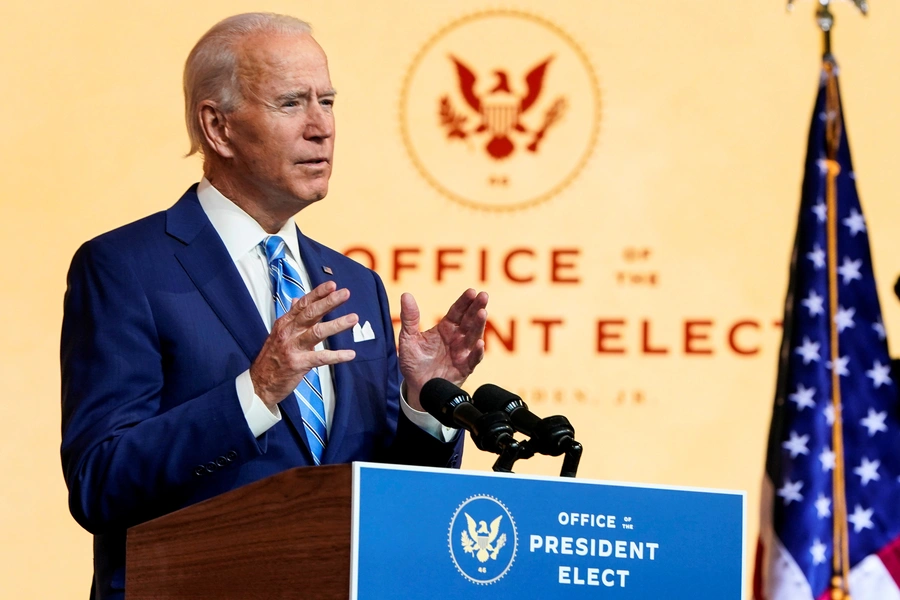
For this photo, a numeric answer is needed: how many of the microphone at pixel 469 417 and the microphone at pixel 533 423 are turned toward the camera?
0

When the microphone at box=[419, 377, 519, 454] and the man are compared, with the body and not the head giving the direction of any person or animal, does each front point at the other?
yes

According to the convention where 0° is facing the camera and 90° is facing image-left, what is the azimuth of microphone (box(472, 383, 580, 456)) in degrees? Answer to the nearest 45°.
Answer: approximately 135°

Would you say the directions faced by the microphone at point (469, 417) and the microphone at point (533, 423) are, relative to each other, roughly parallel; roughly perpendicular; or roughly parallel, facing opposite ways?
roughly parallel

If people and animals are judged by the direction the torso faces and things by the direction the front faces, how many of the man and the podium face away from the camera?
0

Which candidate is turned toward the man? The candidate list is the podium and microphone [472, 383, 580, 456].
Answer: the microphone

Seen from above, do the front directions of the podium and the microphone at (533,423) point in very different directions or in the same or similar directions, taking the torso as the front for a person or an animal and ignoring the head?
very different directions

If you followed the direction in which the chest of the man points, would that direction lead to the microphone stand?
yes

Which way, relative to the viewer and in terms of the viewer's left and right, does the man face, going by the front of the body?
facing the viewer and to the right of the viewer

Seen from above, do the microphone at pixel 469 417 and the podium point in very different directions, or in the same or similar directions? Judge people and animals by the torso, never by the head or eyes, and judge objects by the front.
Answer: very different directions

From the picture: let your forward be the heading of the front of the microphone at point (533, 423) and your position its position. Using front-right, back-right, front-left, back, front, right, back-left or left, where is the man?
front

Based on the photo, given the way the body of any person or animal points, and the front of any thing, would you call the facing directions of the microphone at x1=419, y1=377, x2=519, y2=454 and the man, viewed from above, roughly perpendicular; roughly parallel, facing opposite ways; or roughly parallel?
roughly parallel, facing opposite ways
